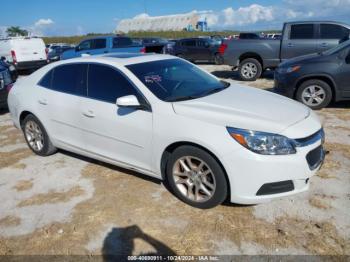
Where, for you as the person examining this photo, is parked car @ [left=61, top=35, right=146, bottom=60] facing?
facing to the left of the viewer

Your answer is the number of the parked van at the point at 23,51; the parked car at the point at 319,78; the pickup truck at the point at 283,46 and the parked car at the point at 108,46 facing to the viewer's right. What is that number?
1

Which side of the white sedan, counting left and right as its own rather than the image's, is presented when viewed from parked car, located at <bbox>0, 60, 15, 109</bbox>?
back

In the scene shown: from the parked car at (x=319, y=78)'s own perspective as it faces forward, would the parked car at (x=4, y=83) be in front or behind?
in front

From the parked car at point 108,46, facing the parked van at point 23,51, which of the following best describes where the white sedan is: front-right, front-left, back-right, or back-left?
back-left

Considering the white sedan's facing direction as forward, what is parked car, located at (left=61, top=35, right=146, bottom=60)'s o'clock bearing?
The parked car is roughly at 7 o'clock from the white sedan.

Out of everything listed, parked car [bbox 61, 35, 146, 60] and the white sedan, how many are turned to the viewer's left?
1

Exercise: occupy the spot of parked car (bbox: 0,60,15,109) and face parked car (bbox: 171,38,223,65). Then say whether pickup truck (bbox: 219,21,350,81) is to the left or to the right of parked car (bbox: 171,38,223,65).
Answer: right

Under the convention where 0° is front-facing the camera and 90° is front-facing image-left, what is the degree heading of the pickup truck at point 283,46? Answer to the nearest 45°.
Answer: approximately 270°
